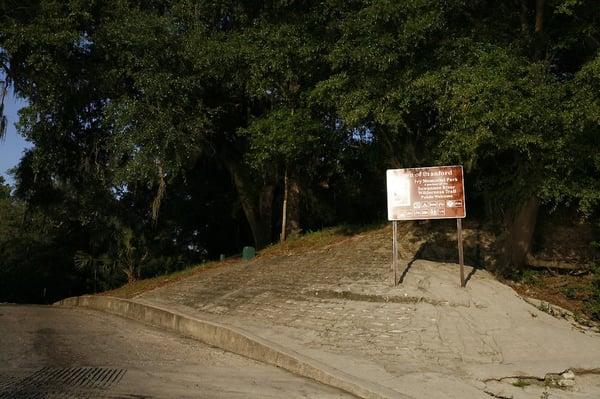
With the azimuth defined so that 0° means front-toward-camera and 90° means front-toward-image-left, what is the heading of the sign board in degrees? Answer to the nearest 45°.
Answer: approximately 0°

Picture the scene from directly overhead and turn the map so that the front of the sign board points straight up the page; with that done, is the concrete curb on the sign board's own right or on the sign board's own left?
on the sign board's own right

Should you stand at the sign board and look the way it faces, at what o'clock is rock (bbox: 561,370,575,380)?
The rock is roughly at 11 o'clock from the sign board.

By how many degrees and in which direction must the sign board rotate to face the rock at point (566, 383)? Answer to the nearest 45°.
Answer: approximately 45° to its left
